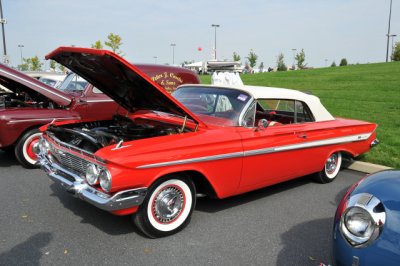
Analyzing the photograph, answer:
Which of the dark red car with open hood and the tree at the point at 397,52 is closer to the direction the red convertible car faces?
the dark red car with open hood

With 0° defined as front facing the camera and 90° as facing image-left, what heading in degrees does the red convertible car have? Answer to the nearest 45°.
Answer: approximately 45°

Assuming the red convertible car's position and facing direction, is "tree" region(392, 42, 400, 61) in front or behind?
behind

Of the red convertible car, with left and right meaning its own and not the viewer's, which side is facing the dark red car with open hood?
right
